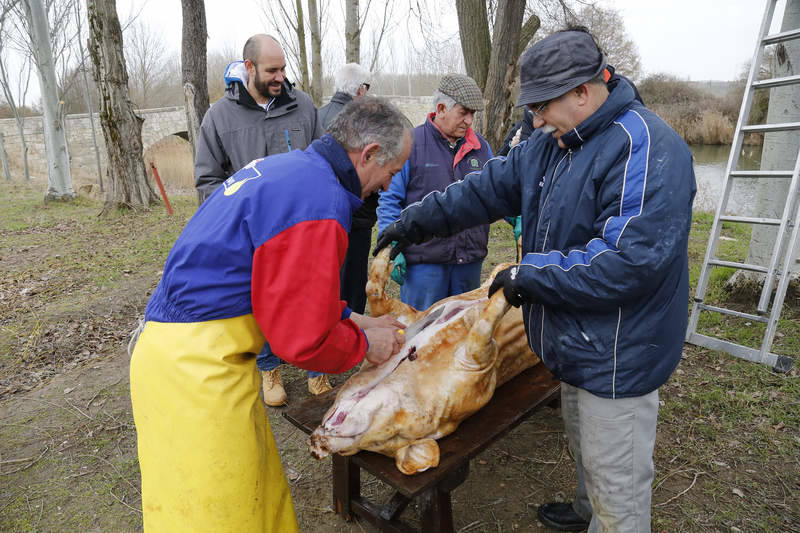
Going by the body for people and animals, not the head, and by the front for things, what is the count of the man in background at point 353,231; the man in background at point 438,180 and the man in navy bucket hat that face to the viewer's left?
1

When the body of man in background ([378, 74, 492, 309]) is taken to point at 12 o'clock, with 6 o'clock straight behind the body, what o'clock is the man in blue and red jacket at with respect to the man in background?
The man in blue and red jacket is roughly at 2 o'clock from the man in background.

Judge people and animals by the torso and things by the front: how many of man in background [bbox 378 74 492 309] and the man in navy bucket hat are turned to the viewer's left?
1

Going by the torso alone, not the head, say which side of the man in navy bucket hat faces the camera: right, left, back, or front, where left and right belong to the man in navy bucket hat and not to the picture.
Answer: left

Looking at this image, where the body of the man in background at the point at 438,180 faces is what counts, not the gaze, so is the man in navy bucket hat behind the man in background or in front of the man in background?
in front

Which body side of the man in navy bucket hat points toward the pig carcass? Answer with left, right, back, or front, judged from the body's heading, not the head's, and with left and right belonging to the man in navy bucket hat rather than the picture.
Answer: front

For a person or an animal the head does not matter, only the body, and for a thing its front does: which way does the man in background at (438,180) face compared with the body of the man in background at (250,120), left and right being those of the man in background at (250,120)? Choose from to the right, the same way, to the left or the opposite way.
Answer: the same way

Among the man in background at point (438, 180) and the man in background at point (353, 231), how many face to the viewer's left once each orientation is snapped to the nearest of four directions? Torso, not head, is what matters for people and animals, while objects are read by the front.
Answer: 0

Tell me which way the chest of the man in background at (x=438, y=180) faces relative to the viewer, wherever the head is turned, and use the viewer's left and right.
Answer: facing the viewer and to the right of the viewer

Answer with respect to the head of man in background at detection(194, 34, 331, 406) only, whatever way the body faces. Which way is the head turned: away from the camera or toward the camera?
toward the camera

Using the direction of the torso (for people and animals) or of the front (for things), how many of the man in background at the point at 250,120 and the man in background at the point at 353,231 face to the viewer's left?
0

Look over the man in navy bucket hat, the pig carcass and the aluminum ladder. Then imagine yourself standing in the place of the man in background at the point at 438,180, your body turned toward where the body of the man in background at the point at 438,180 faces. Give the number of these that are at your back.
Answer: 0
